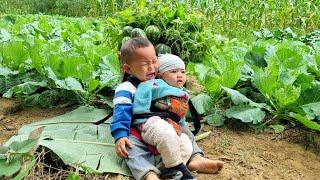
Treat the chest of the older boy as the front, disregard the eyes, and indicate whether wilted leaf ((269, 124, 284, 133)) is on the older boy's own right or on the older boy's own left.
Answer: on the older boy's own left

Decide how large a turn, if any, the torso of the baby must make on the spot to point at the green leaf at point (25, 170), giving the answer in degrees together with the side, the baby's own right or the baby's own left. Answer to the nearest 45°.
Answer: approximately 90° to the baby's own right

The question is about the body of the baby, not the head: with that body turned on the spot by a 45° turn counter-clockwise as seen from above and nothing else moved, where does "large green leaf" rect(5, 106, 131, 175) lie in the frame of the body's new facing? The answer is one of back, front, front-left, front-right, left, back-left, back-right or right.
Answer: back

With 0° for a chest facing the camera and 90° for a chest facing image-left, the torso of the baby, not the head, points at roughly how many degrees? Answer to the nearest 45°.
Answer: approximately 315°

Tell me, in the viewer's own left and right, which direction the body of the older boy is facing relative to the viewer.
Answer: facing the viewer and to the right of the viewer

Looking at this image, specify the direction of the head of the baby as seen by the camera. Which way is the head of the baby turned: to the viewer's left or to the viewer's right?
to the viewer's right

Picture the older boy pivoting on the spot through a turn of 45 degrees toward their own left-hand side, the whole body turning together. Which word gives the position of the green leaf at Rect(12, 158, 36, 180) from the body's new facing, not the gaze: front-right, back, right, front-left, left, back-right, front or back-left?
back-right
